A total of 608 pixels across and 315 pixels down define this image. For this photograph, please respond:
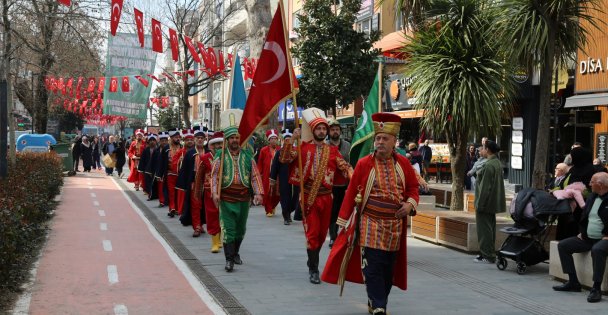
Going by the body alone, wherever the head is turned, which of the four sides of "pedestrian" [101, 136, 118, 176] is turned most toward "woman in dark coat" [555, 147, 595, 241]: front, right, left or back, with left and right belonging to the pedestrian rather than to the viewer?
front

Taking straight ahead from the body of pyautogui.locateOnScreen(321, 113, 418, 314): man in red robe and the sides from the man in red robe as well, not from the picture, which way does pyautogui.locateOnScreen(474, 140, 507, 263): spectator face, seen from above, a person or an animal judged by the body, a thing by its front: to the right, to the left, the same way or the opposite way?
to the right

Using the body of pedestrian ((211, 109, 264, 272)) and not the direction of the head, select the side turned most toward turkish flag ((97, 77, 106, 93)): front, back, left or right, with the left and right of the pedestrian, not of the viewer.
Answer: back

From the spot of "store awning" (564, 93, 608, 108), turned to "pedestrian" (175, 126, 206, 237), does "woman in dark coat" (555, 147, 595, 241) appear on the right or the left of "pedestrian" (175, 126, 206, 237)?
left

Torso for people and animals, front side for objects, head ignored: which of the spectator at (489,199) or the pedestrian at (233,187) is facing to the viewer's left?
the spectator

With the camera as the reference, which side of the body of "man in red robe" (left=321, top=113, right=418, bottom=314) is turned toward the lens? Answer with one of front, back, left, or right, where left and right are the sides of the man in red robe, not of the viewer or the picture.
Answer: front

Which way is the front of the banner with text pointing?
toward the camera

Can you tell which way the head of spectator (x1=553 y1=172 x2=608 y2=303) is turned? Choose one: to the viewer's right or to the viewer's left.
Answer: to the viewer's left
